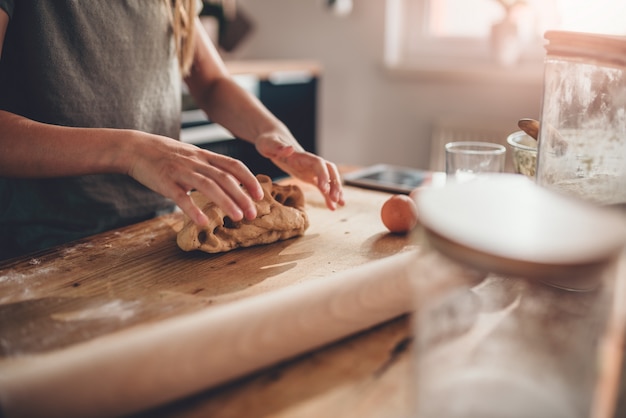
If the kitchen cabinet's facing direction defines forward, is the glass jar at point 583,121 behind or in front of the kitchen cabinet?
in front

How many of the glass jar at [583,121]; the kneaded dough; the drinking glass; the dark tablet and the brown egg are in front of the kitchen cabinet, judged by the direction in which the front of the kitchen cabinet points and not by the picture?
5

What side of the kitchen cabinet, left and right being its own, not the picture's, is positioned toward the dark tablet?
front

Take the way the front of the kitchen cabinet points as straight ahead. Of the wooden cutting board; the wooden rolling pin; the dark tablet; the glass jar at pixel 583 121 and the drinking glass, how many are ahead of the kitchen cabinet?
5

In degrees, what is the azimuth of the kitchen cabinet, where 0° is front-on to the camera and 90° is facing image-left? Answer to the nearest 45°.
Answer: approximately 0°

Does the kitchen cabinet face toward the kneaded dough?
yes

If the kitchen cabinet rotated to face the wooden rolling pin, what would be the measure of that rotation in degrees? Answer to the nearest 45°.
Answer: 0° — it already faces it

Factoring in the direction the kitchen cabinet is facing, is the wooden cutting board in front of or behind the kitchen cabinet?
in front
